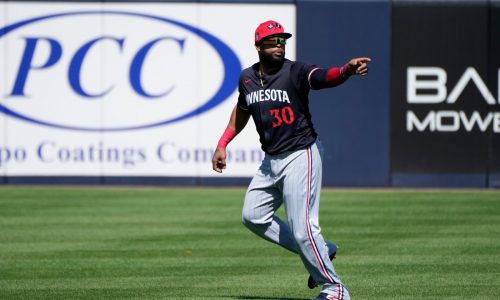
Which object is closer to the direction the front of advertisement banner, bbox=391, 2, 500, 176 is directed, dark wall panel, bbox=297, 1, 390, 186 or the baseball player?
the baseball player

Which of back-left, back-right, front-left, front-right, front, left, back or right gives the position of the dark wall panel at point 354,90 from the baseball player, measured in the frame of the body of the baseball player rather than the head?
back-right

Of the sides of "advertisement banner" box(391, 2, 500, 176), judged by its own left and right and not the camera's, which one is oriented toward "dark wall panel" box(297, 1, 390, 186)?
right

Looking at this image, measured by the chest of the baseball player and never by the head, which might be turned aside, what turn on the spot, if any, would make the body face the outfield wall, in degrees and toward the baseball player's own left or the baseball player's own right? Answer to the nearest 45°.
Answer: approximately 135° to the baseball player's own right

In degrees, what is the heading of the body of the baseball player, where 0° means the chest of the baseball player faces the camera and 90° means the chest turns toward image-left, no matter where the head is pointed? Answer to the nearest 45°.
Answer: approximately 45°

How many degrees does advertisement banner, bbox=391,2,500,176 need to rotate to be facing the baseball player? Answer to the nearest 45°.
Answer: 0° — it already faces them

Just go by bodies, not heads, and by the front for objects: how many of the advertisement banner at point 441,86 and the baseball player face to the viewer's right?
0
